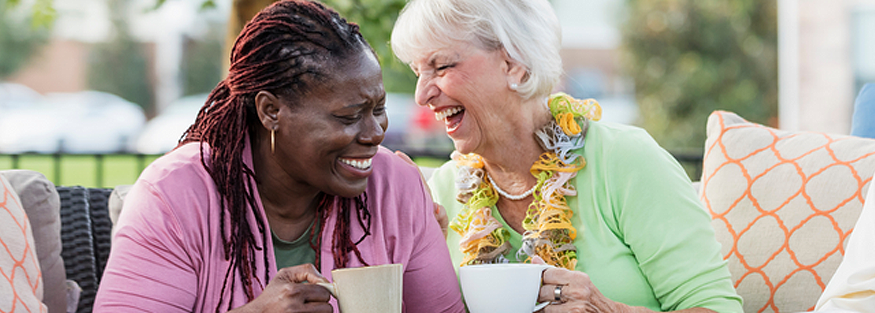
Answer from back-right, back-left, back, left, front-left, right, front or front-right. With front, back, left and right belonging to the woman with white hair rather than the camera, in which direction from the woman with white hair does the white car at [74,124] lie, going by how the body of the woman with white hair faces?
right

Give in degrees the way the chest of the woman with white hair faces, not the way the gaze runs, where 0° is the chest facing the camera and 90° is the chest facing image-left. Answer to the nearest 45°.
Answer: approximately 45°

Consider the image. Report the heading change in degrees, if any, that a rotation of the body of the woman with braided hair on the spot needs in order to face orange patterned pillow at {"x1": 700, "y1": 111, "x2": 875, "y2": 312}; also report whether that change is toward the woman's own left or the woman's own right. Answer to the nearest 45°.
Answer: approximately 45° to the woman's own left

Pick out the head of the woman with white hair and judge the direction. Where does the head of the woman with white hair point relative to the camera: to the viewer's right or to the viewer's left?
to the viewer's left

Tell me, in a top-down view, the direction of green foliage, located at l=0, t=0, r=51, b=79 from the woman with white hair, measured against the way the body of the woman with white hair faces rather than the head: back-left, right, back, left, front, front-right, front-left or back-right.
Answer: right

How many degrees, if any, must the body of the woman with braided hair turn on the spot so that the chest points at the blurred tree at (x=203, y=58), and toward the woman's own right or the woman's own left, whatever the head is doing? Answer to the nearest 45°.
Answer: approximately 135° to the woman's own left

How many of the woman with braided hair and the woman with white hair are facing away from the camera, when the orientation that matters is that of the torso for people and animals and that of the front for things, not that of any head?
0

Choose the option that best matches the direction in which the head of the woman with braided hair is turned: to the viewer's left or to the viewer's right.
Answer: to the viewer's right

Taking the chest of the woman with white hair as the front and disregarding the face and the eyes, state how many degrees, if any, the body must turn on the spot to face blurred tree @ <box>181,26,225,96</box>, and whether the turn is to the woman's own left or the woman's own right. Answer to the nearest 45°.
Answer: approximately 90° to the woman's own right

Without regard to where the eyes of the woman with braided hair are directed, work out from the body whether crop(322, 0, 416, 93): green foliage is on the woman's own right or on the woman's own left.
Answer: on the woman's own left

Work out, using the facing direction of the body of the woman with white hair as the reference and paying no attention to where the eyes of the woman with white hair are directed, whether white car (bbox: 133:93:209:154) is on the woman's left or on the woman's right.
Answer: on the woman's right
